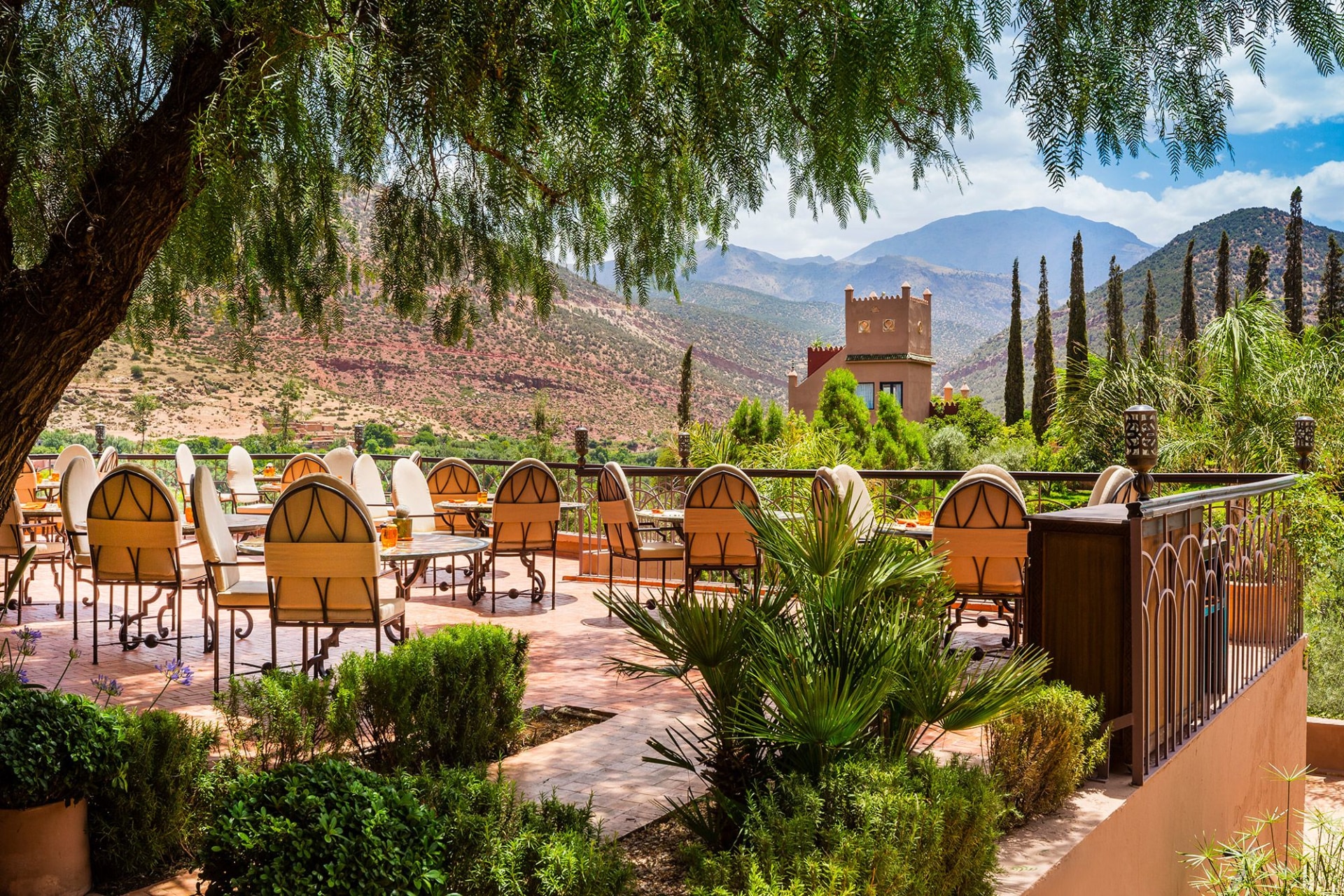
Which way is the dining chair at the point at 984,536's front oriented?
away from the camera

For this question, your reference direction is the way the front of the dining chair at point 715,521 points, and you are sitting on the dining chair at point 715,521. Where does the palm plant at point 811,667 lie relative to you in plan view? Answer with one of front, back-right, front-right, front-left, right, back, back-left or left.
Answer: back

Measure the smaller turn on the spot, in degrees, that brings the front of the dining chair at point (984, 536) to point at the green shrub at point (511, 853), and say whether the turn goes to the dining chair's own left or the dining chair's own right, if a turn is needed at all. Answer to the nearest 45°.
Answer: approximately 180°

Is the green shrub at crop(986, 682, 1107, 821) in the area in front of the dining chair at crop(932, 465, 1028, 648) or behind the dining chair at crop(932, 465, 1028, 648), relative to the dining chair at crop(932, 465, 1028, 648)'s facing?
behind

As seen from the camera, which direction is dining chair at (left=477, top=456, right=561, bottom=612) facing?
away from the camera

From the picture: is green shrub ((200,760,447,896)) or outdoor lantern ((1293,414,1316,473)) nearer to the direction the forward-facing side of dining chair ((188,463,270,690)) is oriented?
the outdoor lantern

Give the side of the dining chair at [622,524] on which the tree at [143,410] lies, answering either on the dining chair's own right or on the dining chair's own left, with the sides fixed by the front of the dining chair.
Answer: on the dining chair's own left

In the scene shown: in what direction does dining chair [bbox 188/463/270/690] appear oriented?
to the viewer's right

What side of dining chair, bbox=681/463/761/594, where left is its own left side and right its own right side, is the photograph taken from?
back
